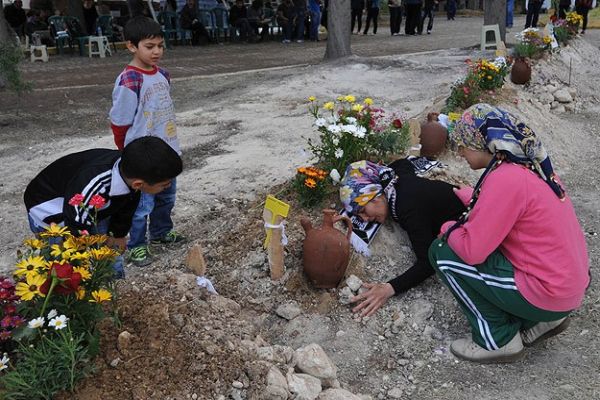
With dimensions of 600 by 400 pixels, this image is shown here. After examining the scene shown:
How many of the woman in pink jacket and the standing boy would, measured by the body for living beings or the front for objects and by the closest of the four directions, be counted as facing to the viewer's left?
1

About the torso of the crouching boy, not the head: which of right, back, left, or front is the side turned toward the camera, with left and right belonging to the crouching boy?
right

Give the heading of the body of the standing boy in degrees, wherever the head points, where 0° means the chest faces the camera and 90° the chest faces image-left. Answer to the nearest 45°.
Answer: approximately 315°

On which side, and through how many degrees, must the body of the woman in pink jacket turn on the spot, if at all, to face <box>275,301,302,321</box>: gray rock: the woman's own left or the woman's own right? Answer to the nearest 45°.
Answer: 0° — they already face it

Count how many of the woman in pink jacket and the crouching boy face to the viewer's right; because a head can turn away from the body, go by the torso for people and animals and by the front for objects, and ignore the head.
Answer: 1

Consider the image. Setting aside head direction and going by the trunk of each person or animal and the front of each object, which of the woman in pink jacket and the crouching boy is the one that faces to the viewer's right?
the crouching boy

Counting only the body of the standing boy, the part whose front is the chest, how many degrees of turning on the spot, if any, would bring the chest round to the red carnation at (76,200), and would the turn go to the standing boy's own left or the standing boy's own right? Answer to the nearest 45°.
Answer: approximately 45° to the standing boy's own right

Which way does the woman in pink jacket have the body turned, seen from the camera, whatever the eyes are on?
to the viewer's left

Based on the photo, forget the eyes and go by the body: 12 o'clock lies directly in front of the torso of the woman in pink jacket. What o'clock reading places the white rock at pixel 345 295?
The white rock is roughly at 1 o'clock from the woman in pink jacket.

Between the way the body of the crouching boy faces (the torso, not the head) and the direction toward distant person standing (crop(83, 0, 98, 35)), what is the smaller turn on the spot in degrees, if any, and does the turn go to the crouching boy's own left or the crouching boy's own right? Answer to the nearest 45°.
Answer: approximately 90° to the crouching boy's own left
